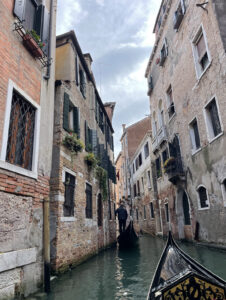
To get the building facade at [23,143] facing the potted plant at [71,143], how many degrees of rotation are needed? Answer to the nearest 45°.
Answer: approximately 90° to its left

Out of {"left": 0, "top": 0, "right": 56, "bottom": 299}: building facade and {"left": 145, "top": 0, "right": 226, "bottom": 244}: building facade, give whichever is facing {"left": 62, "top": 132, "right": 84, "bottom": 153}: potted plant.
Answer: {"left": 145, "top": 0, "right": 226, "bottom": 244}: building facade

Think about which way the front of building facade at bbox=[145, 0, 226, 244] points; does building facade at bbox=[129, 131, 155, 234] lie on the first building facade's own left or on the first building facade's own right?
on the first building facade's own right

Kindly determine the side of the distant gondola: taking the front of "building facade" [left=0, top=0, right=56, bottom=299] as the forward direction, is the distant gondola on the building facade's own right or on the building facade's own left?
on the building facade's own left

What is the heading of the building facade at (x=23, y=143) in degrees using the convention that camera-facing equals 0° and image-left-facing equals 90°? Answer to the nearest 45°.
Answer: approximately 315°

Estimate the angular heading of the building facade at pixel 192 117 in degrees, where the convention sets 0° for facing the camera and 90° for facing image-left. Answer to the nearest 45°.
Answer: approximately 45°

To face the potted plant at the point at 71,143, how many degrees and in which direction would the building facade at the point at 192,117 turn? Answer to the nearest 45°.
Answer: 0° — it already faces it

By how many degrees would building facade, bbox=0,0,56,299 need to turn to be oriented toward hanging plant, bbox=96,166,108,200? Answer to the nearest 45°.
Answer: approximately 90° to its left

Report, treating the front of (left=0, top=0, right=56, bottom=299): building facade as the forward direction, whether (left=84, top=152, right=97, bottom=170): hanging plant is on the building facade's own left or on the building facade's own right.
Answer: on the building facade's own left

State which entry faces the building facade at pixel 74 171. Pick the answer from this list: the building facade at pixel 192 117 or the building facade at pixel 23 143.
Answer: the building facade at pixel 192 117

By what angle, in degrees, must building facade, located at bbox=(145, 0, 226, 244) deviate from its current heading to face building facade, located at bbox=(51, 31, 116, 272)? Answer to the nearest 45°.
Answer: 0° — it already faces it
